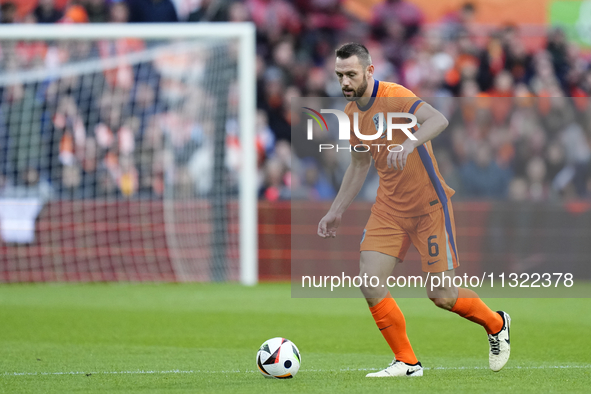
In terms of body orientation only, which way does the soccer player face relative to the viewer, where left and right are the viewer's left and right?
facing the viewer and to the left of the viewer

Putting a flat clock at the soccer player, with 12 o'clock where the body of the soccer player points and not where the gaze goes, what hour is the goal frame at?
The goal frame is roughly at 4 o'clock from the soccer player.

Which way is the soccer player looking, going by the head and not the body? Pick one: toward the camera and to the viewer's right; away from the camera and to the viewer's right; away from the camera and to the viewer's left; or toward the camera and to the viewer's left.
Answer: toward the camera and to the viewer's left

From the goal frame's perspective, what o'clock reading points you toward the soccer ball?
The soccer ball is roughly at 12 o'clock from the goal frame.

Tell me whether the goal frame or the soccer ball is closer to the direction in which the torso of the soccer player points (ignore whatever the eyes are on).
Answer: the soccer ball

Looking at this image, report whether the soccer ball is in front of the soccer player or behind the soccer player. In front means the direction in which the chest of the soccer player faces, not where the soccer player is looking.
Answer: in front

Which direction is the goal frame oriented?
toward the camera

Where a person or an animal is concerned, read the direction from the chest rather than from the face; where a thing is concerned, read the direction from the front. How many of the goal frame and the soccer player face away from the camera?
0

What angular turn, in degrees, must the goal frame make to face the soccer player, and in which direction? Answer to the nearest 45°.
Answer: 0° — it already faces them
